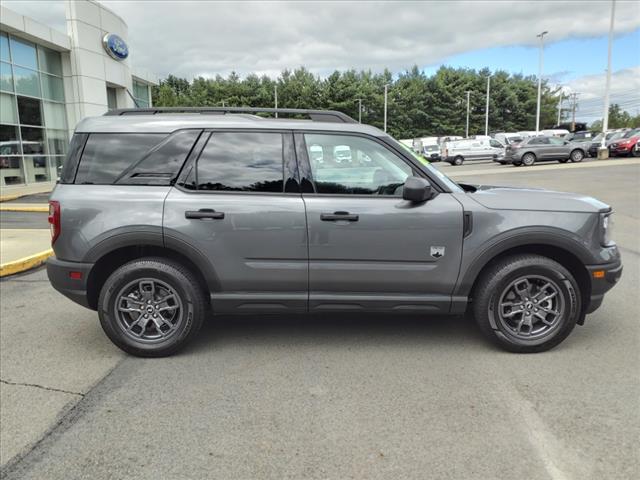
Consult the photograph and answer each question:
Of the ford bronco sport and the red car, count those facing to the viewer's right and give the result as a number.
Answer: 1

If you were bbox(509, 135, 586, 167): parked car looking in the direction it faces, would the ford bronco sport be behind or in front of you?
behind

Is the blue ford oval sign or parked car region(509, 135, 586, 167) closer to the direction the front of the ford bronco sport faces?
the parked car

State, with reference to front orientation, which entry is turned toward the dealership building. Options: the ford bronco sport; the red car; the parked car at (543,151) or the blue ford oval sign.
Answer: the red car

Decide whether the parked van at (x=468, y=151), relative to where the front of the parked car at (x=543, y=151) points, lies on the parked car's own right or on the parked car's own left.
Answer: on the parked car's own left

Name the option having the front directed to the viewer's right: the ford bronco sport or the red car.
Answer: the ford bronco sport

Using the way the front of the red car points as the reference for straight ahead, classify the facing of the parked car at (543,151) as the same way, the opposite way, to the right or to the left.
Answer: the opposite way

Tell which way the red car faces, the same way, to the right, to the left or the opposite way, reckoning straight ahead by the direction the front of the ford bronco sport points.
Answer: the opposite way

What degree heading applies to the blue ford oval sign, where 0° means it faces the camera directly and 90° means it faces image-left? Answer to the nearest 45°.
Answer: approximately 315°

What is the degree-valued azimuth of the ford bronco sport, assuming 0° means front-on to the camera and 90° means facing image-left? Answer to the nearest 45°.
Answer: approximately 270°

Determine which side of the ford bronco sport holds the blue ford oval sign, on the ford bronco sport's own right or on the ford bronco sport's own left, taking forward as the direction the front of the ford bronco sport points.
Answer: on the ford bronco sport's own left
